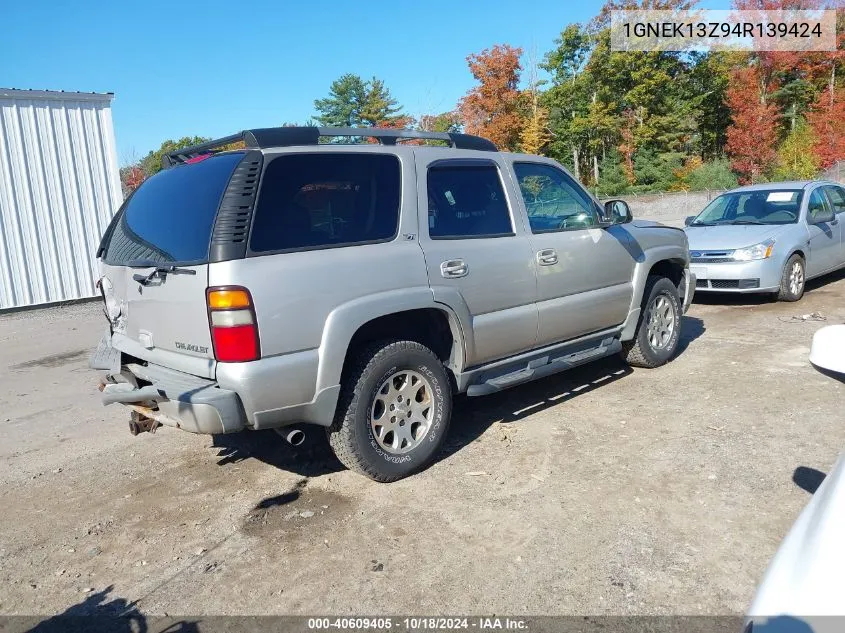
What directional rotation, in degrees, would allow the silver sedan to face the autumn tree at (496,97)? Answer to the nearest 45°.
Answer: approximately 90° to its right

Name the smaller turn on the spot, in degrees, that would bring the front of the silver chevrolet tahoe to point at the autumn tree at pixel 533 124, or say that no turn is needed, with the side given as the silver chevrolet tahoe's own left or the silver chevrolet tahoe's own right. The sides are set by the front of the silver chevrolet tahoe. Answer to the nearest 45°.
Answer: approximately 45° to the silver chevrolet tahoe's own left

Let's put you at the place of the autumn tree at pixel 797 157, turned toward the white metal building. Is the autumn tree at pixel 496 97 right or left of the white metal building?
right

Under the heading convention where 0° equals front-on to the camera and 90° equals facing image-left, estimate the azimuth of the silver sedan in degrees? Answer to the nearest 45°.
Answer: approximately 45°

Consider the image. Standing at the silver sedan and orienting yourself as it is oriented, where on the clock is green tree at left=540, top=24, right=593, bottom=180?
The green tree is roughly at 4 o'clock from the silver sedan.

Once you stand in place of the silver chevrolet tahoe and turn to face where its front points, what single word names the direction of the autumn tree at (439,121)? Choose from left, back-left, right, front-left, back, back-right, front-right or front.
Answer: front-left

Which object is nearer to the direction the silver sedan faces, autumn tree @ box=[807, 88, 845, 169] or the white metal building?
the white metal building

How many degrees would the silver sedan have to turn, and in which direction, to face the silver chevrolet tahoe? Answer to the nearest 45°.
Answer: approximately 45° to its left

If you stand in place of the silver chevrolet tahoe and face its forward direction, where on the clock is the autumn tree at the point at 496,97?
The autumn tree is roughly at 11 o'clock from the silver chevrolet tahoe.

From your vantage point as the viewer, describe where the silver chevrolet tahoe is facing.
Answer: facing away from the viewer and to the right of the viewer

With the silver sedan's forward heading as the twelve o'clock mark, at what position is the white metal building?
The white metal building is roughly at 1 o'clock from the silver sedan.
